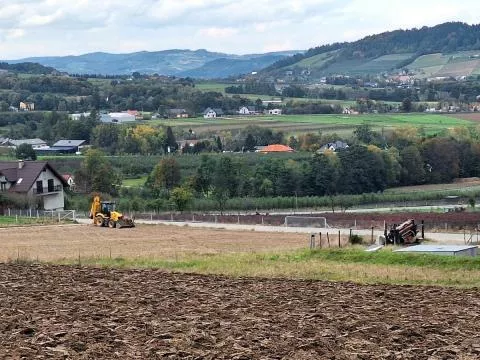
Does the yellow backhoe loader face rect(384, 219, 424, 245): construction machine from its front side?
yes

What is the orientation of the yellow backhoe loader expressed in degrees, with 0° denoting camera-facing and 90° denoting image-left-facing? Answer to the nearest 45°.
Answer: approximately 315°

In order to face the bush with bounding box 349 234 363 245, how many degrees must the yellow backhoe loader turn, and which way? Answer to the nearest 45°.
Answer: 0° — it already faces it

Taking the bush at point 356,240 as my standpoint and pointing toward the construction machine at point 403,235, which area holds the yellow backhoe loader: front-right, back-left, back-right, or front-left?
back-left
